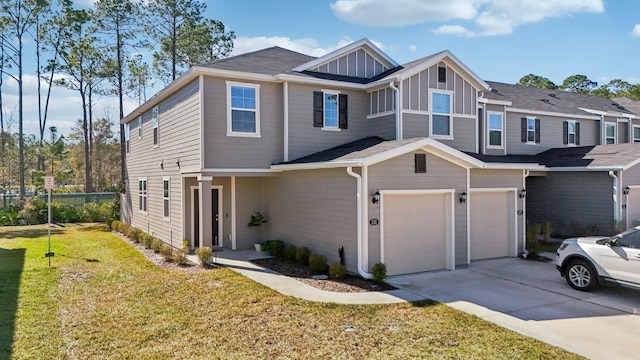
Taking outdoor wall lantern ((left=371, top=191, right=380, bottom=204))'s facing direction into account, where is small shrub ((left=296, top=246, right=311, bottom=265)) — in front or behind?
behind

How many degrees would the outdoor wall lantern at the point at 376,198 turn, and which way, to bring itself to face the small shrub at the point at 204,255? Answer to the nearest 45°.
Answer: approximately 135° to its right
